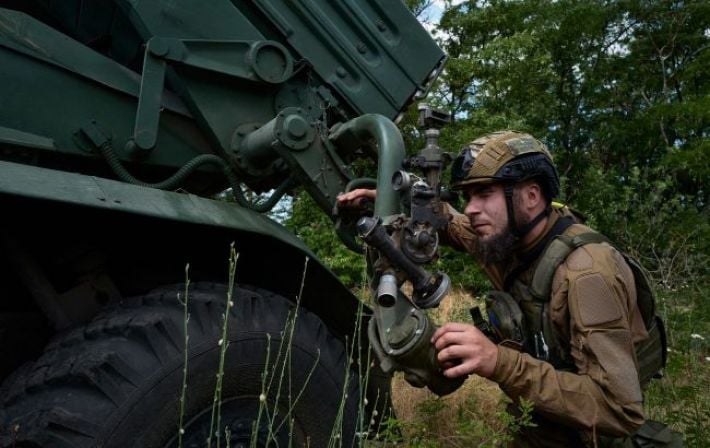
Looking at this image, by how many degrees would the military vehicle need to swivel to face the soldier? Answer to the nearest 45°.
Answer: approximately 180°

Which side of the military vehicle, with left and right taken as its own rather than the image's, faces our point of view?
left

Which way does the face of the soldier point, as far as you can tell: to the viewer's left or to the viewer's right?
to the viewer's left
